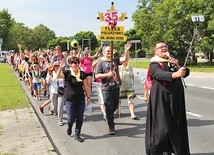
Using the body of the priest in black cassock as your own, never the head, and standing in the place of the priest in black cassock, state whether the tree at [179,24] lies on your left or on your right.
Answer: on your left

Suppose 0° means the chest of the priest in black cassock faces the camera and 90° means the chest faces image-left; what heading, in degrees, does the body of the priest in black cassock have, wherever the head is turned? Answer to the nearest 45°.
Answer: approximately 315°

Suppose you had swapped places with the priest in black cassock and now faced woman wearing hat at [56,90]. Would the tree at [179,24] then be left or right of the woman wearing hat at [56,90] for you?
right

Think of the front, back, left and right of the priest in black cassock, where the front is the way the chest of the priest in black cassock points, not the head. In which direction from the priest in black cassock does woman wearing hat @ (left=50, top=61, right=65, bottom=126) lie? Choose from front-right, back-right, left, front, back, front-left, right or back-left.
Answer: back
